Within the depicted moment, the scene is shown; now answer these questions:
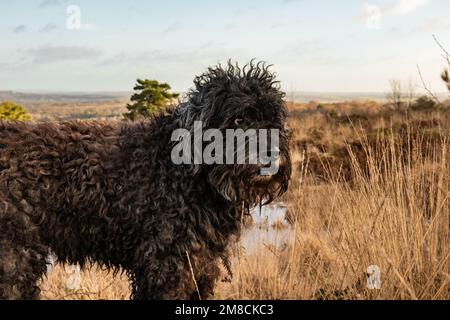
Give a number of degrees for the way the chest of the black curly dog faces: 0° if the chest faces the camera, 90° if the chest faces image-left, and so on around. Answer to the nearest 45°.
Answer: approximately 270°

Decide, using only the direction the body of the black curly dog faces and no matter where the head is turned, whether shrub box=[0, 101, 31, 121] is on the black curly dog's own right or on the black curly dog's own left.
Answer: on the black curly dog's own left
